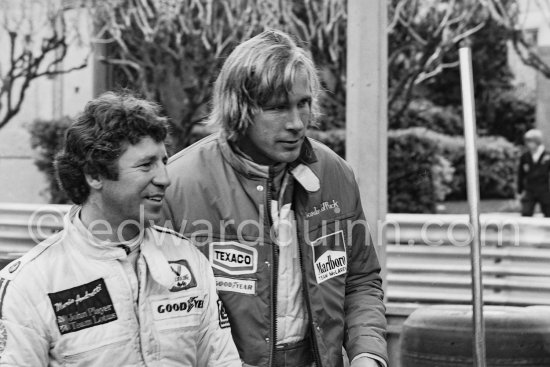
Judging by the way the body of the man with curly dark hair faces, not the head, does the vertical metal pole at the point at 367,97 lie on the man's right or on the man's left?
on the man's left

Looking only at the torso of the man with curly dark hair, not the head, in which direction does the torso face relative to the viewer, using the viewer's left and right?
facing the viewer and to the right of the viewer

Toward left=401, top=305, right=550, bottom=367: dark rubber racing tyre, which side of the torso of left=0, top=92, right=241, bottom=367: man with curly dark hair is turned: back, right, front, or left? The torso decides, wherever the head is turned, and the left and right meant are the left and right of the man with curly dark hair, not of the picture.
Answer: left

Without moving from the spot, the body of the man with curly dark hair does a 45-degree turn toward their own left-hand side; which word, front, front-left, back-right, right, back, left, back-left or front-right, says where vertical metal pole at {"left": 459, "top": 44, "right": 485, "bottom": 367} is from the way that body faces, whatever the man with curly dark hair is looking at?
front-left

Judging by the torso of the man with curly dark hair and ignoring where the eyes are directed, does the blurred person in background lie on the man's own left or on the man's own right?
on the man's own left
